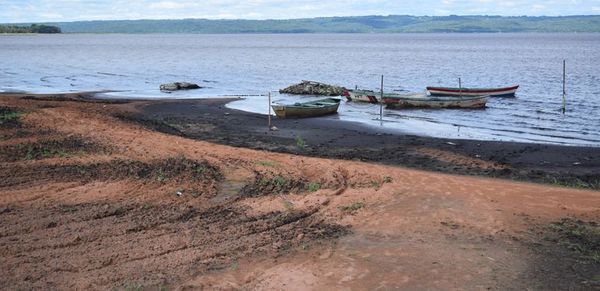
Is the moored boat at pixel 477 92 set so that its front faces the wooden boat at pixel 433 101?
no

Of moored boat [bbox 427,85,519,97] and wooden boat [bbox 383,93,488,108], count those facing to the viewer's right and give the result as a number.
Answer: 2

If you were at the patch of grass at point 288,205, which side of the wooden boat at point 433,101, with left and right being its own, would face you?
right

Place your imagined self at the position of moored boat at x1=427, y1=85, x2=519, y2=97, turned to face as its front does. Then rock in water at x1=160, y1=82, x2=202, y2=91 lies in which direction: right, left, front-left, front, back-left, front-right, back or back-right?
back

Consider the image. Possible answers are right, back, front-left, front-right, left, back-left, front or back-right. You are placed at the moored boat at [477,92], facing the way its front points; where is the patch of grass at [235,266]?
right

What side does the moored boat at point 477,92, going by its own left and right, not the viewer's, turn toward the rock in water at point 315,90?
back

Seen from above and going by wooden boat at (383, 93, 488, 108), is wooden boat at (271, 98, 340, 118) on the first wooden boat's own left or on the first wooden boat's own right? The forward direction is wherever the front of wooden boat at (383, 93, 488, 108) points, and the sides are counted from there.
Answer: on the first wooden boat's own right

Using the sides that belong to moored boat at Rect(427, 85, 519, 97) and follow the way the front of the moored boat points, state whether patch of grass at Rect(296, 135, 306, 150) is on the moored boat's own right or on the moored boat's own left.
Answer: on the moored boat's own right

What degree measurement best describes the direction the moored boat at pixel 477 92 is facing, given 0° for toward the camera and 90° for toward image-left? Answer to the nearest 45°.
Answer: approximately 270°

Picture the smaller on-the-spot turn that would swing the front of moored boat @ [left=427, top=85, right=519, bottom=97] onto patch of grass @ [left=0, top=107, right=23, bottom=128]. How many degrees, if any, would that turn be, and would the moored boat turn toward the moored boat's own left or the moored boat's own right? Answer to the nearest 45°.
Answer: approximately 135° to the moored boat's own right

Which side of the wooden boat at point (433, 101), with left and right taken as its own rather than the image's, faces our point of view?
right

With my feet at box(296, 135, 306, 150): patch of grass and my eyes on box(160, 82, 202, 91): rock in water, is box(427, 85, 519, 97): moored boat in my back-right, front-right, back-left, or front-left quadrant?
front-right

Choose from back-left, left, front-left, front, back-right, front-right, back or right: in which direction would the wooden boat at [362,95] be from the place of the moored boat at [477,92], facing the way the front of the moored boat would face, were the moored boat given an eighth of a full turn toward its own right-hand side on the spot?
right

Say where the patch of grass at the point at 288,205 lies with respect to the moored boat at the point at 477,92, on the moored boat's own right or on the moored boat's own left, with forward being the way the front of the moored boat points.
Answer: on the moored boat's own right

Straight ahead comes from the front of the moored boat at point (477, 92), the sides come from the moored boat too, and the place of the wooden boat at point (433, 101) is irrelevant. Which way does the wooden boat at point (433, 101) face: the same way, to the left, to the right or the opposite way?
the same way
